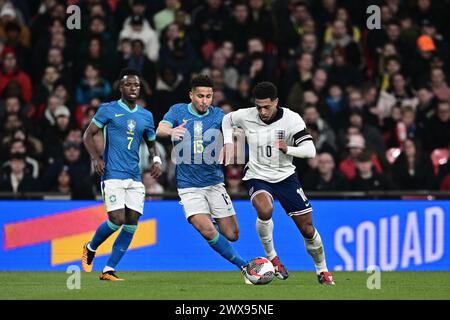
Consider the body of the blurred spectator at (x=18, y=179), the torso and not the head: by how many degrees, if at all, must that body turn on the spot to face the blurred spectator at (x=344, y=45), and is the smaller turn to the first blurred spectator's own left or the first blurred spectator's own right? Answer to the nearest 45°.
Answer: approximately 90° to the first blurred spectator's own left

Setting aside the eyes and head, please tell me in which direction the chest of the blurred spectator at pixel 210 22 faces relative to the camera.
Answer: toward the camera

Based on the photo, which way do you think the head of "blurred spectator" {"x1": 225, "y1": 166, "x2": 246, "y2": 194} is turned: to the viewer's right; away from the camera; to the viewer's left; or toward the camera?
toward the camera

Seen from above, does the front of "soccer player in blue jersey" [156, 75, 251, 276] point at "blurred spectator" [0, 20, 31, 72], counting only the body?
no

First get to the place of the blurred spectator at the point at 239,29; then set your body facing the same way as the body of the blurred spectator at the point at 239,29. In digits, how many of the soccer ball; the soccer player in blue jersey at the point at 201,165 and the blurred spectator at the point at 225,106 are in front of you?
3

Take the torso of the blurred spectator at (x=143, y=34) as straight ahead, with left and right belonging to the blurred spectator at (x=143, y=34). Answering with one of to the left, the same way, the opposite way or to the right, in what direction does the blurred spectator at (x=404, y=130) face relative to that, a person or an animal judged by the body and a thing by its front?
the same way

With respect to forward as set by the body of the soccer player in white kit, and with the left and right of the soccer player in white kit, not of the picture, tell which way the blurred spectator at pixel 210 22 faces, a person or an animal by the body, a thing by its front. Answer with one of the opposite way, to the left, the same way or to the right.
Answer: the same way

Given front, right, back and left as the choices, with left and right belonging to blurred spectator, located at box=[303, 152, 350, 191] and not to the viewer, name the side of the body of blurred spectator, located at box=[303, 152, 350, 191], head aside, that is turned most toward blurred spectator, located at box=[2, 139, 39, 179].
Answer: right

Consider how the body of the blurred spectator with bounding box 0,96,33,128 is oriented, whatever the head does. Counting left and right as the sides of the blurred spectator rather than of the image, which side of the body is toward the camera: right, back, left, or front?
front

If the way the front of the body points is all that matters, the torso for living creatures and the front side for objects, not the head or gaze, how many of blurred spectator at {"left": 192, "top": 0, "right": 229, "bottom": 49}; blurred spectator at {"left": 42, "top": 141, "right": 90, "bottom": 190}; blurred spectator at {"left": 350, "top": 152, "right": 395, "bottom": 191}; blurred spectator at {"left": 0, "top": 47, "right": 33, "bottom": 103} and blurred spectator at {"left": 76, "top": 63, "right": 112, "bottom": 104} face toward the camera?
5

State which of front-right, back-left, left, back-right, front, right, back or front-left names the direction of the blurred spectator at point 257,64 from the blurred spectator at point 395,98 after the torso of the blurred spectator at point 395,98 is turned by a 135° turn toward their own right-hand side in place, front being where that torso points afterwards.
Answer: front-left

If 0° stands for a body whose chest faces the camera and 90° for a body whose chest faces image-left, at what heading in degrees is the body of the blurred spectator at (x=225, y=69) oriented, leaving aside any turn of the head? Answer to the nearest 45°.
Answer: approximately 0°

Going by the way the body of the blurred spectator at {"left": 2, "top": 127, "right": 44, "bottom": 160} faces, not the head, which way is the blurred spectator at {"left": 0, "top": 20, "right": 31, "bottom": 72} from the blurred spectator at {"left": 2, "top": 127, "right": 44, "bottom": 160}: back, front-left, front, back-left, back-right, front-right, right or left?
back

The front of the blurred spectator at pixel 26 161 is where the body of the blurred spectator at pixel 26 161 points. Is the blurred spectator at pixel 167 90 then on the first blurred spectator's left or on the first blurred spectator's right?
on the first blurred spectator's left

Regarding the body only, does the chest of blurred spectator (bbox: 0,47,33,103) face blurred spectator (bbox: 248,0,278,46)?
no

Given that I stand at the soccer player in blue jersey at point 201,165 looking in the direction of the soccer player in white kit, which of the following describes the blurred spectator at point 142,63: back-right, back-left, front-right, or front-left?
back-left

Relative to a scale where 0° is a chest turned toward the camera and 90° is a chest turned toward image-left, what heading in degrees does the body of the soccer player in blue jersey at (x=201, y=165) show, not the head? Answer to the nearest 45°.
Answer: approximately 0°

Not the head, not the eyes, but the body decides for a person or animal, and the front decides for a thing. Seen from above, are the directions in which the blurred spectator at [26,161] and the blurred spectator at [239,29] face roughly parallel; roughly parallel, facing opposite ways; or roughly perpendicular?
roughly parallel

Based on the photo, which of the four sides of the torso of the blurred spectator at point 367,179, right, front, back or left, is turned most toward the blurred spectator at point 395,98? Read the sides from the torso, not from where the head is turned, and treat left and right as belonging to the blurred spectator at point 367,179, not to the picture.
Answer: back
